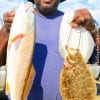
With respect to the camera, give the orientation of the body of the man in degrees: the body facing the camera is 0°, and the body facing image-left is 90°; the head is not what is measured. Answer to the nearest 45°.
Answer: approximately 0°
